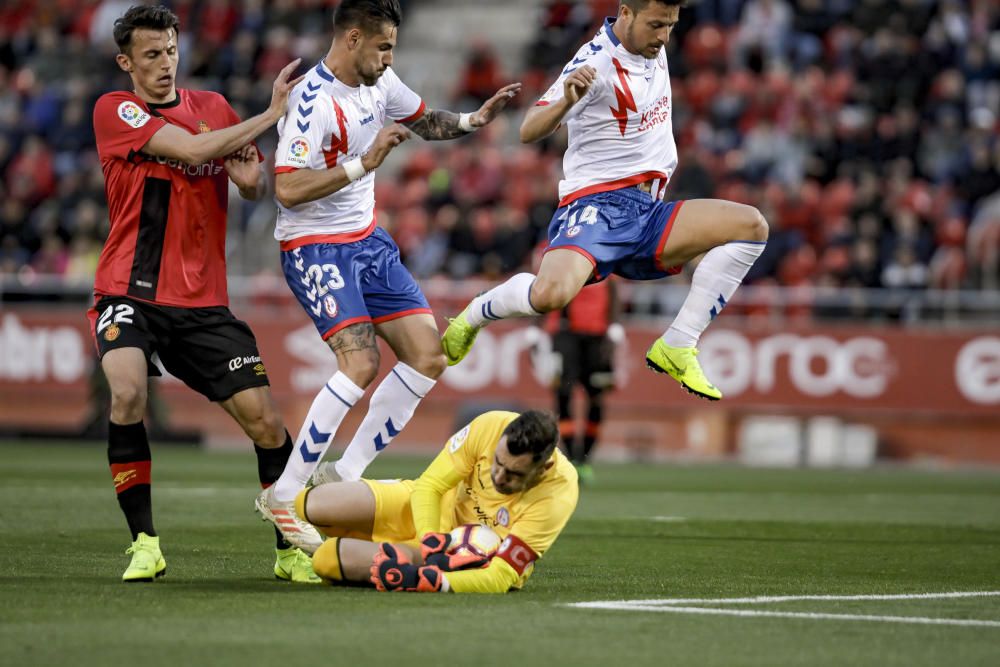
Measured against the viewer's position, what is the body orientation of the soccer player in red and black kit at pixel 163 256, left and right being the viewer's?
facing the viewer and to the right of the viewer

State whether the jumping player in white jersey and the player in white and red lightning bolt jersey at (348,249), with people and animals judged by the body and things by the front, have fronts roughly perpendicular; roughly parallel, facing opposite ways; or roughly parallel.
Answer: roughly parallel

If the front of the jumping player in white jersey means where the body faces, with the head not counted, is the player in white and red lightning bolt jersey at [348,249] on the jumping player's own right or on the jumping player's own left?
on the jumping player's own right

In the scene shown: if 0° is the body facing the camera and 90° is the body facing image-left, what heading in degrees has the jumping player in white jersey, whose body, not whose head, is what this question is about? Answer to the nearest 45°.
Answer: approximately 315°

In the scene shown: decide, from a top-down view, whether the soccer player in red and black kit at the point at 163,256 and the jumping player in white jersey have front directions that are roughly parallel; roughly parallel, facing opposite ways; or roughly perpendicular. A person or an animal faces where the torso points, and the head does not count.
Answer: roughly parallel

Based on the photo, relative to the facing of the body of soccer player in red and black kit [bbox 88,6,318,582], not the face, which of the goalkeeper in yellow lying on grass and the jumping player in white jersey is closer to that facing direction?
the goalkeeper in yellow lying on grass

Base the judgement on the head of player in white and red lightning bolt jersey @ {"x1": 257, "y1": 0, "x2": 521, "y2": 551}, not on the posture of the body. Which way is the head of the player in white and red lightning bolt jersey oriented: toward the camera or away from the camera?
toward the camera

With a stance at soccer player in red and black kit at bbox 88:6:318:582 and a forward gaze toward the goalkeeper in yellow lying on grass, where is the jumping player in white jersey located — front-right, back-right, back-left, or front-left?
front-left
